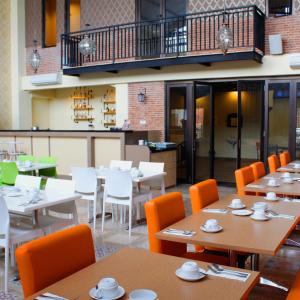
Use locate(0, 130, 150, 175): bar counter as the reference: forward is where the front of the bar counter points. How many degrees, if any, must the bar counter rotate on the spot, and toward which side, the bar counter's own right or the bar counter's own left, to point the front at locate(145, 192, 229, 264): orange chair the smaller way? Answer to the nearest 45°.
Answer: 0° — it already faces it

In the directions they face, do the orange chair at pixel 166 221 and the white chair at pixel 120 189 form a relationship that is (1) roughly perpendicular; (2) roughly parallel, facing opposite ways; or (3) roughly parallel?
roughly perpendicular

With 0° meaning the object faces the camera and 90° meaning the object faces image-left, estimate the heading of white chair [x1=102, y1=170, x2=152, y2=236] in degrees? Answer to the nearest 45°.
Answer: approximately 225°

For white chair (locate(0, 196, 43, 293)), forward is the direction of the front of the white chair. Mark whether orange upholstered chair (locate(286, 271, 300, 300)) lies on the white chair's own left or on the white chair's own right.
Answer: on the white chair's own right

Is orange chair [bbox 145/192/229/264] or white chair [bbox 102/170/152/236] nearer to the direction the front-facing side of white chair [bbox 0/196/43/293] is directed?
the white chair

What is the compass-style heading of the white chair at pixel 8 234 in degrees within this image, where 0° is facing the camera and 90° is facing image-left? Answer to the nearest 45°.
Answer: approximately 225°

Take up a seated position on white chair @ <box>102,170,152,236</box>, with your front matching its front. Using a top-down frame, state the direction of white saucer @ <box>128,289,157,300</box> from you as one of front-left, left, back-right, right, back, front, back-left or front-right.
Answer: back-right

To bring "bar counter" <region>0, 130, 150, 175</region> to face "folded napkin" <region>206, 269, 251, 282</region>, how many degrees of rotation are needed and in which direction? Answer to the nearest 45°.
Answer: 0° — it already faces it

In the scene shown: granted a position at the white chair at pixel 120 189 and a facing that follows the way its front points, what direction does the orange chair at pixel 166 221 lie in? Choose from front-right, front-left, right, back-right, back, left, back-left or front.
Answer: back-right
